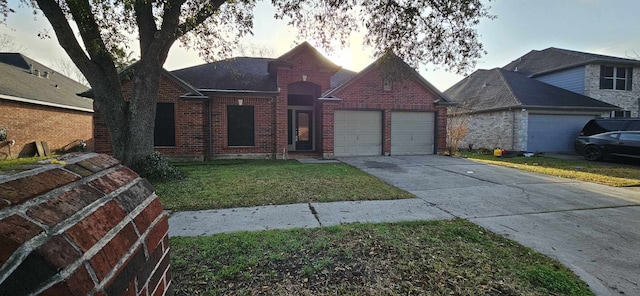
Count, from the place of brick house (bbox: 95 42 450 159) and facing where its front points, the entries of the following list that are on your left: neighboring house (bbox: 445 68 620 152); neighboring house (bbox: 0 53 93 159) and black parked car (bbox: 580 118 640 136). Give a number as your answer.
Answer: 2

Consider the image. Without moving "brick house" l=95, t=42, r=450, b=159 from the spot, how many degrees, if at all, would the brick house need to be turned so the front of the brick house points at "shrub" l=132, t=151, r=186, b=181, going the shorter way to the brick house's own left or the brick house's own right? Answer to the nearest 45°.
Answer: approximately 45° to the brick house's own right

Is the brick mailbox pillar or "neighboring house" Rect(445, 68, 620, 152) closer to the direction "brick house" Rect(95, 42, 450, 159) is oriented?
the brick mailbox pillar

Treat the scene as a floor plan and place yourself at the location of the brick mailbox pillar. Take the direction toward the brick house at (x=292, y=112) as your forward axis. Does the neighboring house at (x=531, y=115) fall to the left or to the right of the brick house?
right

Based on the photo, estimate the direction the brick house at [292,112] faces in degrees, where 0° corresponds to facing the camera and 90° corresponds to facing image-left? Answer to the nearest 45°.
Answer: approximately 0°

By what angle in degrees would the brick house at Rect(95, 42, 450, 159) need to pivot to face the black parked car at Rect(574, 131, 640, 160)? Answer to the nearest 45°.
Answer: approximately 90° to its left

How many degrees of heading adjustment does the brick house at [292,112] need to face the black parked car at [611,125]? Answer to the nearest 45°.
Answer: approximately 90° to its left

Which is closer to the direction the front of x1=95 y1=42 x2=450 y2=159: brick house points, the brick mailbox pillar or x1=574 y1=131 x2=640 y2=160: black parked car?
the brick mailbox pillar

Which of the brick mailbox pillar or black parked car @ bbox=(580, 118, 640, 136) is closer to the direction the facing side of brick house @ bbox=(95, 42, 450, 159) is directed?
the brick mailbox pillar

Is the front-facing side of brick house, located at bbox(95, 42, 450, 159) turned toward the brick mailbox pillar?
yes

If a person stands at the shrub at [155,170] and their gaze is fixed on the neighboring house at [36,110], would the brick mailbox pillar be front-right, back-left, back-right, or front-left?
back-left

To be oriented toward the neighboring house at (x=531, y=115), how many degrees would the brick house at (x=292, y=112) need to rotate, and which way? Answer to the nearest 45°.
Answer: approximately 90° to its left

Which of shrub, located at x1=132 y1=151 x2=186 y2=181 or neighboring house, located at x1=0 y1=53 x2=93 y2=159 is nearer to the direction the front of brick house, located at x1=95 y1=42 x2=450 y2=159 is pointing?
the shrub

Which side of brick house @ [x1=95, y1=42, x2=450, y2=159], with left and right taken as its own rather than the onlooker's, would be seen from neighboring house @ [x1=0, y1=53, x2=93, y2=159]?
right
